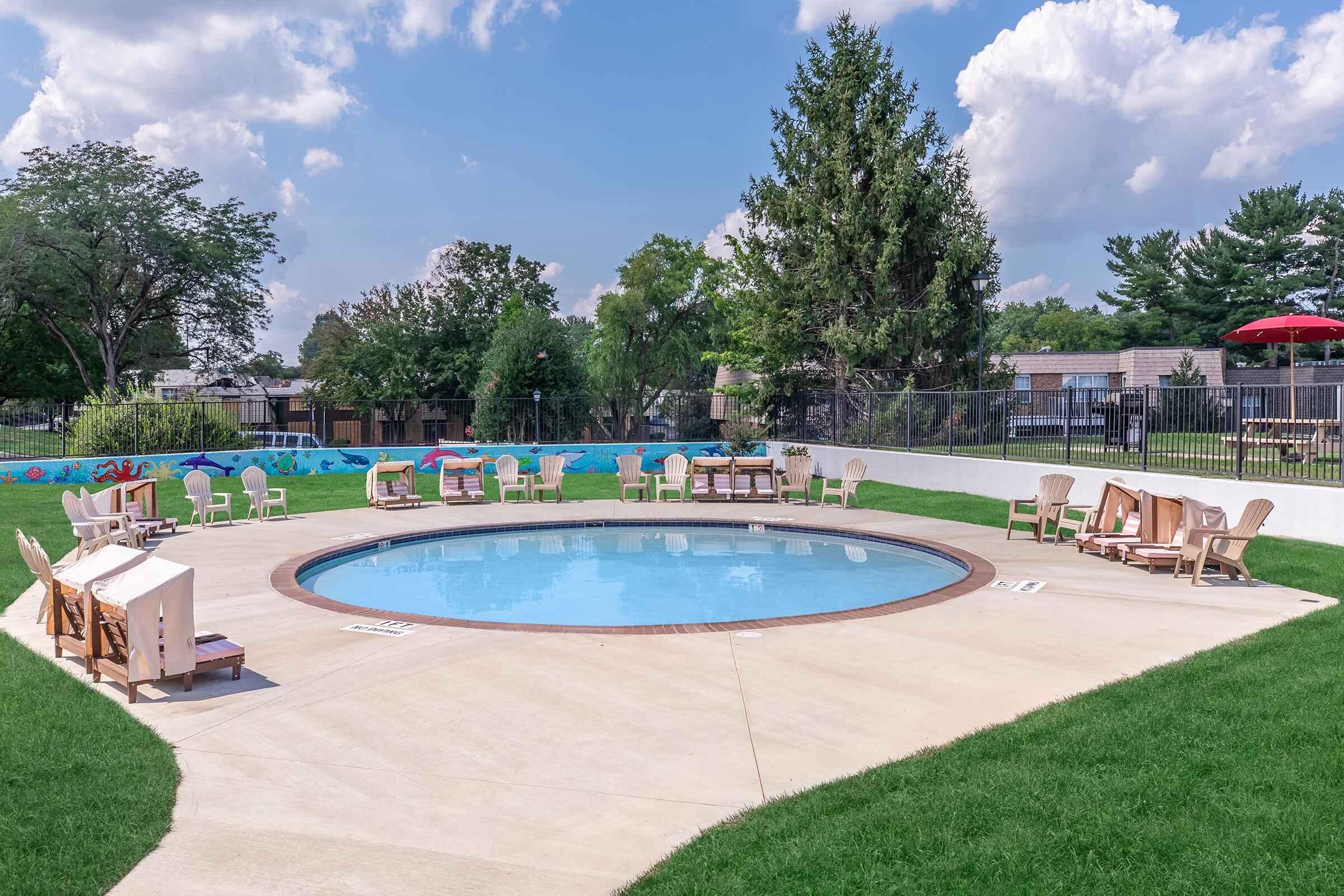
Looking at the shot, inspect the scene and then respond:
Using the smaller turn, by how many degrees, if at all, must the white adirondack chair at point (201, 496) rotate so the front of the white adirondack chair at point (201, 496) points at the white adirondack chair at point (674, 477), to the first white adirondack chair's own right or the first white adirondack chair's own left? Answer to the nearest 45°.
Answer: approximately 45° to the first white adirondack chair's own left

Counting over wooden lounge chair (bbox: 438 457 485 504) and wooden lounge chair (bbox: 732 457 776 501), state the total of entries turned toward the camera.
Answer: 2

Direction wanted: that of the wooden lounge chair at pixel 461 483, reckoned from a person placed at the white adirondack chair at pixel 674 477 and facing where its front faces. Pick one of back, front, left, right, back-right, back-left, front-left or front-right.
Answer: right

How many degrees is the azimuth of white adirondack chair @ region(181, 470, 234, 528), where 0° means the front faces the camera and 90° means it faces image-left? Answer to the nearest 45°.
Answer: approximately 315°

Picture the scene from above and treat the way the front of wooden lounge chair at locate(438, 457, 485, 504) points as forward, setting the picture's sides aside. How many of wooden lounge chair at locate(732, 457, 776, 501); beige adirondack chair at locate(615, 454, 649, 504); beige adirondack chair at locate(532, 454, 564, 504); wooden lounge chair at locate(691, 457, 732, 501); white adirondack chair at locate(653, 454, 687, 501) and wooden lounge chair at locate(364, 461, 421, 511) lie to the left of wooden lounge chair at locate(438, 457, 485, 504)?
5

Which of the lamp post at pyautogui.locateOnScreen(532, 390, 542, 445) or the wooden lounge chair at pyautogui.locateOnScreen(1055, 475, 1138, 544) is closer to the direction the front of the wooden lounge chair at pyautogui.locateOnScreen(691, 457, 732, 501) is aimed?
the wooden lounge chair

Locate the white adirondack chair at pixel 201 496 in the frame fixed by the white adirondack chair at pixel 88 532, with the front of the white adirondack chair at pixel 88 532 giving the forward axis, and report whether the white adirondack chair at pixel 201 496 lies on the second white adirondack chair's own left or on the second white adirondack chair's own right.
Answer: on the second white adirondack chair's own left

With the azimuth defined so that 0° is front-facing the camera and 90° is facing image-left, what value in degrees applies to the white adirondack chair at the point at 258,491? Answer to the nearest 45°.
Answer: approximately 315°

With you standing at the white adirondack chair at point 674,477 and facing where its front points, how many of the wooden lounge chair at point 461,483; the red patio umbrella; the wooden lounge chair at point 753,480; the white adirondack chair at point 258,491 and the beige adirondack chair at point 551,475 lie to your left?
2

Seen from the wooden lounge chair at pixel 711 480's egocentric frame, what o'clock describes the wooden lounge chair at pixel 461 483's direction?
the wooden lounge chair at pixel 461 483 is roughly at 3 o'clock from the wooden lounge chair at pixel 711 480.

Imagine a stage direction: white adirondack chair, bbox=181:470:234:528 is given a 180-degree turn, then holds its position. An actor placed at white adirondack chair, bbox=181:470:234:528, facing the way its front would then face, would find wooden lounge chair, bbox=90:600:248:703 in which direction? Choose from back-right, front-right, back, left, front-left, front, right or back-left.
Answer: back-left

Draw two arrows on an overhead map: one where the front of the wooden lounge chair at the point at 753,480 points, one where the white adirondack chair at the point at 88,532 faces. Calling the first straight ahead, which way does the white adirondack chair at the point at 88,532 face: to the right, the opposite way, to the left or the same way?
to the left

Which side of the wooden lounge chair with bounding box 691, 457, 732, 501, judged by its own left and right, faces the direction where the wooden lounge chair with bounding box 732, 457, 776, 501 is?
left

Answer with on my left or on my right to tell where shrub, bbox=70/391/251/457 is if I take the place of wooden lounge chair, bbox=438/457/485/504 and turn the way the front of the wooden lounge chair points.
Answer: on my right
